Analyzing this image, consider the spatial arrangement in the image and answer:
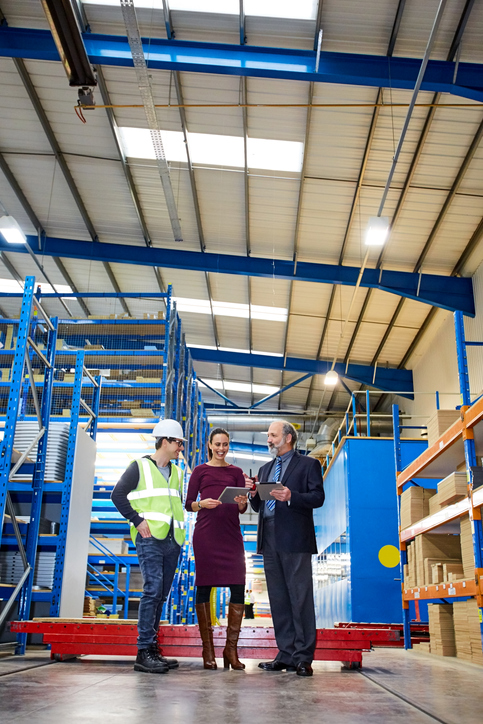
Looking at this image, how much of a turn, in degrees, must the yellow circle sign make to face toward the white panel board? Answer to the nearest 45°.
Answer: approximately 45° to its right

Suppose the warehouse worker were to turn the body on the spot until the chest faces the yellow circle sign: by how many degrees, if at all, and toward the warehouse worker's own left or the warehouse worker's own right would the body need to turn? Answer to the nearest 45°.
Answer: approximately 90° to the warehouse worker's own left

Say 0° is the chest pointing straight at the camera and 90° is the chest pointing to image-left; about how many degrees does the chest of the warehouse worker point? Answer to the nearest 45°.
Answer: approximately 315°

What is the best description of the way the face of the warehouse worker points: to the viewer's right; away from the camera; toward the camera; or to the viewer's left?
to the viewer's right

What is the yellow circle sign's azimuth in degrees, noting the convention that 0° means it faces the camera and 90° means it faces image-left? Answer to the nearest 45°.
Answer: approximately 0°

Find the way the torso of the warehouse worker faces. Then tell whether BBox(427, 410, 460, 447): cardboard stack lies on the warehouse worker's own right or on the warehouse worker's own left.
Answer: on the warehouse worker's own left
